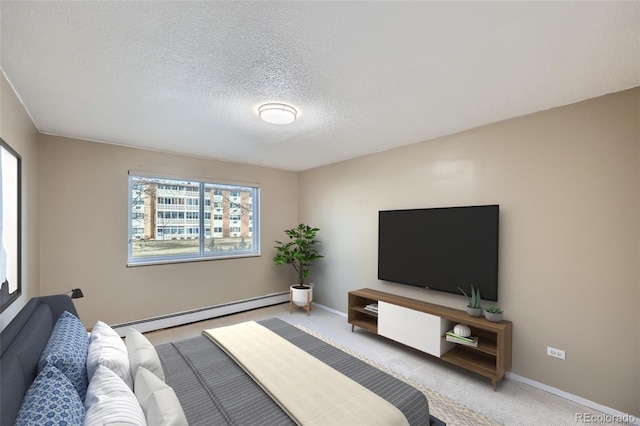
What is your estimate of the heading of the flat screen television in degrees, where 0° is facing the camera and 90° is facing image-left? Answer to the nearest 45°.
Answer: approximately 45°

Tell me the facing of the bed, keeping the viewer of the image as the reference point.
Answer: facing to the right of the viewer

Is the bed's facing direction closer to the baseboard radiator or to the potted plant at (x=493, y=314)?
the potted plant

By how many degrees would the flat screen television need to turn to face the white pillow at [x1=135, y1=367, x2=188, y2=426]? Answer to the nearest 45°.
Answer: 0° — it already faces it

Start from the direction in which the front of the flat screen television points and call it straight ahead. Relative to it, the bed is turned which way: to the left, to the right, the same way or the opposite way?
the opposite way

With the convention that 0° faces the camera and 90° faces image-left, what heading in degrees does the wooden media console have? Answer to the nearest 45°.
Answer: approximately 45°

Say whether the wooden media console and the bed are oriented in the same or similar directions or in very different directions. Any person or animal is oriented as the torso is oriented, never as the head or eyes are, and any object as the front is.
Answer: very different directions
